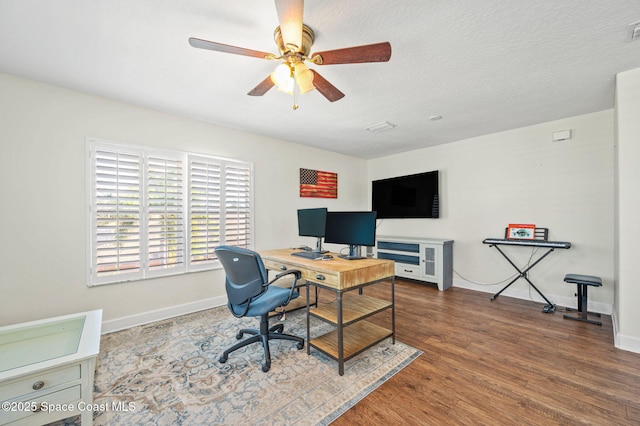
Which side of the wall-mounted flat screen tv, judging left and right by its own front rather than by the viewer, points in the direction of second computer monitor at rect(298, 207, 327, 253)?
front

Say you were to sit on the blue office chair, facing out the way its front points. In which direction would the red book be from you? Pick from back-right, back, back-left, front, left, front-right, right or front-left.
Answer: front-right

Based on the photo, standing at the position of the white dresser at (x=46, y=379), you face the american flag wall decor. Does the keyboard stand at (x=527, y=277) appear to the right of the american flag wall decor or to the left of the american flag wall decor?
right

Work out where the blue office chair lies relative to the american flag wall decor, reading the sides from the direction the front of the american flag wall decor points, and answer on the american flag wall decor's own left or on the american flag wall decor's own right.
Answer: on the american flag wall decor's own right

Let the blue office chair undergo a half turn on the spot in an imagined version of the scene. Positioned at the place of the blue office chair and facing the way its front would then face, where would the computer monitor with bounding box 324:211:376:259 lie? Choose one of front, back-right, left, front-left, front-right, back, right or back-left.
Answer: back-left

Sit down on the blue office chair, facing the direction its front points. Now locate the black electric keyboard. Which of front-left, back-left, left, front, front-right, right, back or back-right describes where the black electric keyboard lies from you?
front-right

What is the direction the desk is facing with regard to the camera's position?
facing the viewer and to the left of the viewer

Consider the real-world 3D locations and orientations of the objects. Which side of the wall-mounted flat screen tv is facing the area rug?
front

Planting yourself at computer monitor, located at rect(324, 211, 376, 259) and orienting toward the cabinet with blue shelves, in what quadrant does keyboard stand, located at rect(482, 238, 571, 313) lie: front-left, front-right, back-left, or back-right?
front-right

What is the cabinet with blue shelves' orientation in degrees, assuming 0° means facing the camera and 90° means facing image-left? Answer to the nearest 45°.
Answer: approximately 45°

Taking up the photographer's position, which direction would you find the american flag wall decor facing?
facing the viewer and to the right of the viewer

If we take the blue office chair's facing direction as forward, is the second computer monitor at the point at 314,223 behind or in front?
in front
